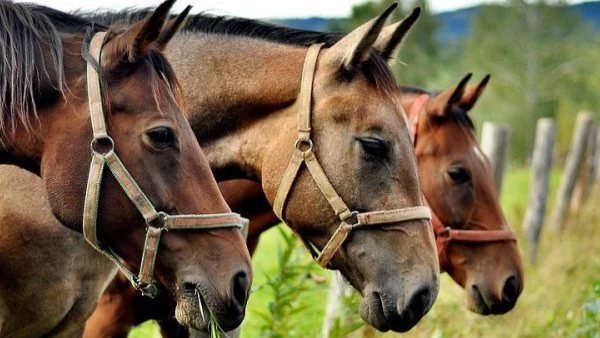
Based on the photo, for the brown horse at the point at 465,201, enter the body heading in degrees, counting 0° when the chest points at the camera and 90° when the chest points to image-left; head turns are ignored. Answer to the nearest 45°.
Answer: approximately 315°

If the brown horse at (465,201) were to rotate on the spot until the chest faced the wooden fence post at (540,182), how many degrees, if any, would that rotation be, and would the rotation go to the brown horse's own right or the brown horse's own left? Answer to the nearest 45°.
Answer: approximately 90° to the brown horse's own left

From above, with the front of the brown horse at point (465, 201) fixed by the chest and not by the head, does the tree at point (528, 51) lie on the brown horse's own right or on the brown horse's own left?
on the brown horse's own left

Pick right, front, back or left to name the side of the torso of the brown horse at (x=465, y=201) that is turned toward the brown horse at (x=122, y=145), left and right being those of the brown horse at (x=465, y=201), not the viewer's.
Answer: right

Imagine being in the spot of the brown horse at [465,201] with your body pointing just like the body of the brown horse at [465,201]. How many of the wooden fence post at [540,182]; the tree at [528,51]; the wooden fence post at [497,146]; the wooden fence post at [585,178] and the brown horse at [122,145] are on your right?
1

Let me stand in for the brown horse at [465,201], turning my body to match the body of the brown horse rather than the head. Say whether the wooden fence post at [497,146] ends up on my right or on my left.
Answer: on my left
